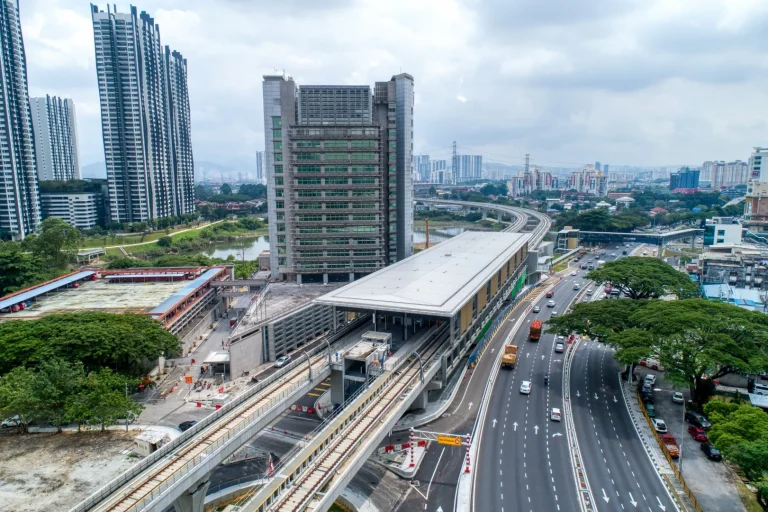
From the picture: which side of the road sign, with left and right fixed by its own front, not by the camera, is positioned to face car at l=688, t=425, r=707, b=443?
left

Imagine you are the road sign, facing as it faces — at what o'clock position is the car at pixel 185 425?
The car is roughly at 3 o'clock from the road sign.

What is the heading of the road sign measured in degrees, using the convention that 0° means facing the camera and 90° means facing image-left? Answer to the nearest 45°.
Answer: approximately 0°

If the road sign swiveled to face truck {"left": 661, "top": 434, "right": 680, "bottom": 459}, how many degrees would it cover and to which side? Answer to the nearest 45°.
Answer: approximately 90° to its left

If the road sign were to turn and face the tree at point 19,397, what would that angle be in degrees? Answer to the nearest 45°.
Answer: approximately 90° to its right

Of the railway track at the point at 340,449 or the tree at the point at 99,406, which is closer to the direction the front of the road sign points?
the railway track

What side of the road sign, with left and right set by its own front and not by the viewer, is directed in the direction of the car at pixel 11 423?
right

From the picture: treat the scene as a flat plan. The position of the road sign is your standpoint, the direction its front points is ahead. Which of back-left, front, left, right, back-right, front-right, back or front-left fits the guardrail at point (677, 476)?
left
